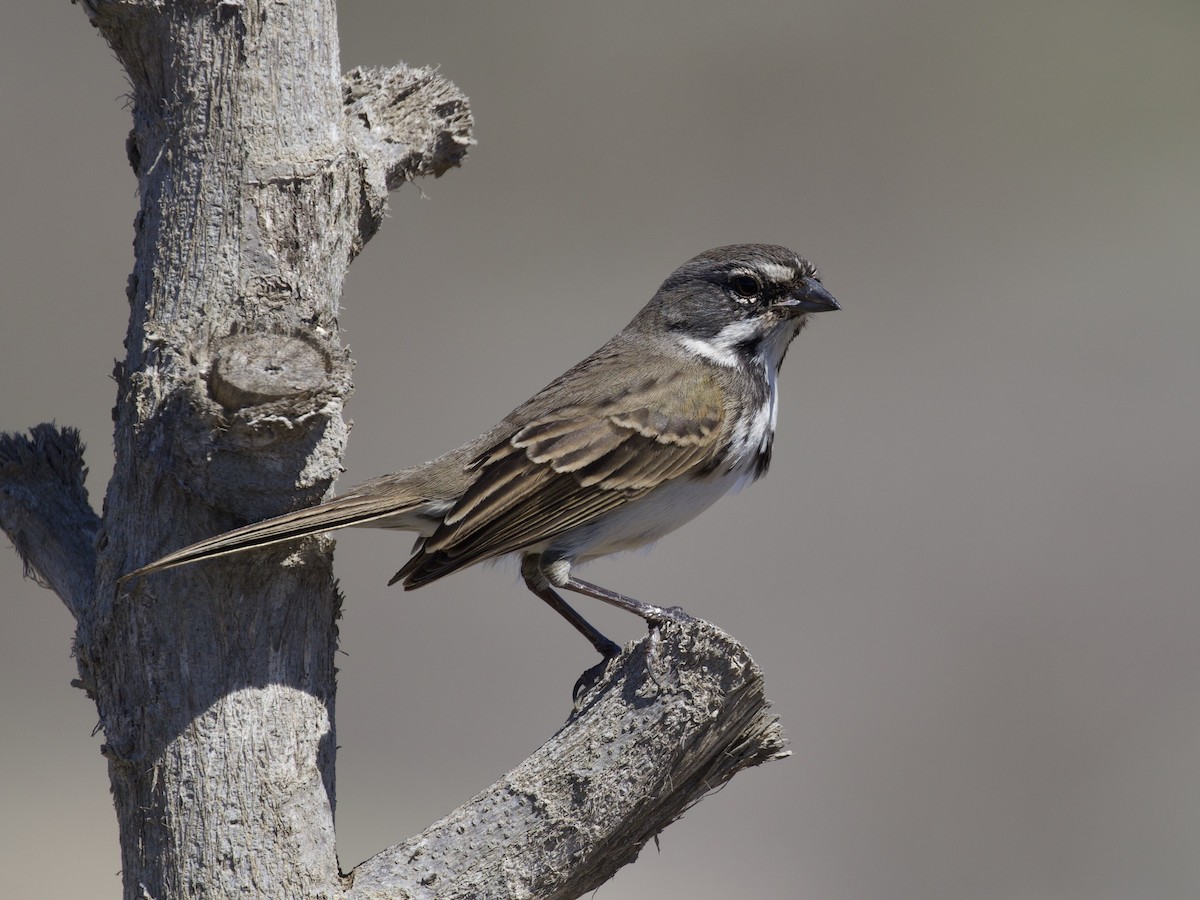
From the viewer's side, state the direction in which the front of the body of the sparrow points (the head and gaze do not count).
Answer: to the viewer's right
